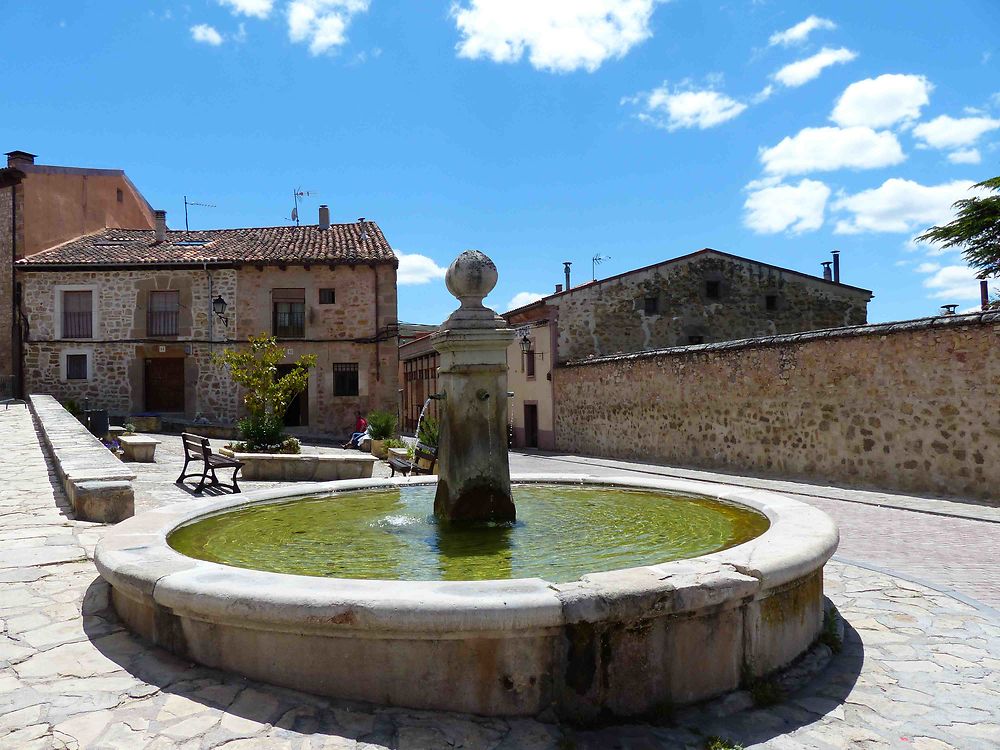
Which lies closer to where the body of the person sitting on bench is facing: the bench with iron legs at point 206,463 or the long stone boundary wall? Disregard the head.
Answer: the bench with iron legs

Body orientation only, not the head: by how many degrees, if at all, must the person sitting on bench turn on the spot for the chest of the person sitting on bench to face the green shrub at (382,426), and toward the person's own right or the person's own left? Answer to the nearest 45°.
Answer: approximately 90° to the person's own left

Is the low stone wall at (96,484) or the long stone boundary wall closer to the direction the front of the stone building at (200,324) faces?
the low stone wall

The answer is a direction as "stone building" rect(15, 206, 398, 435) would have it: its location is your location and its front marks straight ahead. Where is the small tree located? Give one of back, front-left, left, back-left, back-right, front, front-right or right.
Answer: front

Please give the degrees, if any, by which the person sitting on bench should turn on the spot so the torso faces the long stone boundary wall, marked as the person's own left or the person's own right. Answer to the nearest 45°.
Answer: approximately 135° to the person's own left

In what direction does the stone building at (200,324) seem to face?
toward the camera

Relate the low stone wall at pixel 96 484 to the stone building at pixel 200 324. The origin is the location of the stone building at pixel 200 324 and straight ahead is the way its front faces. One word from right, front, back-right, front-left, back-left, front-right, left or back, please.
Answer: front

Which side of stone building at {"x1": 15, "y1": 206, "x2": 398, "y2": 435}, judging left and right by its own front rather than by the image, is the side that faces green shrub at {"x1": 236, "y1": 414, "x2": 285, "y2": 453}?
front
